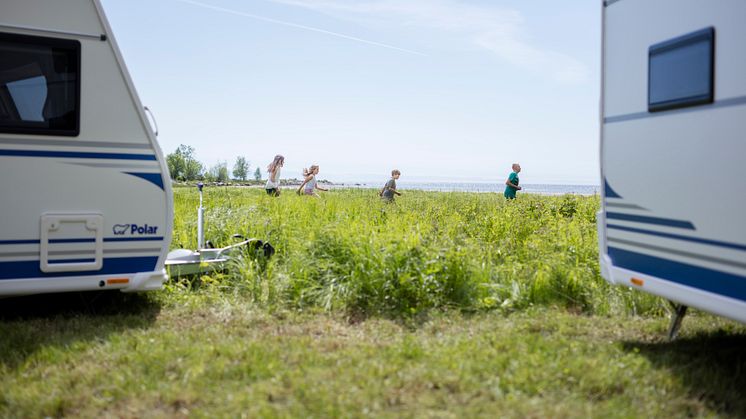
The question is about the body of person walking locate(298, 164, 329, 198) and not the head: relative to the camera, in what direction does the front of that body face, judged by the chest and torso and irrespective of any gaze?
to the viewer's right

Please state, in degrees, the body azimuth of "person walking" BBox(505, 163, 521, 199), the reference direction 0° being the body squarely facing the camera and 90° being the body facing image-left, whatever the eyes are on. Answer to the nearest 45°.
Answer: approximately 270°

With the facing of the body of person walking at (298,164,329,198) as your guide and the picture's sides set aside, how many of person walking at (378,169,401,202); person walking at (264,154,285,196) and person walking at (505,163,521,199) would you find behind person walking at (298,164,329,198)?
1

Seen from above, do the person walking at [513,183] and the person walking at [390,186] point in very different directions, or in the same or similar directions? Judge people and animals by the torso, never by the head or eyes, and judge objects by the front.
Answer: same or similar directions

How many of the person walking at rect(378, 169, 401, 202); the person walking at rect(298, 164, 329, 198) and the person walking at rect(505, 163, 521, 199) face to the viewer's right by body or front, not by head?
3

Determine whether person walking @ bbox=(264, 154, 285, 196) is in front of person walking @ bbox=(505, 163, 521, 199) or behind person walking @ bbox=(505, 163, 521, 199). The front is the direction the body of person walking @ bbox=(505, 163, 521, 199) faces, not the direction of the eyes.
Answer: behind

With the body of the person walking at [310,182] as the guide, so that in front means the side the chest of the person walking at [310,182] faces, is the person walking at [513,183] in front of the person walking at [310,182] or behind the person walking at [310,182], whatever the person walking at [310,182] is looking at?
in front

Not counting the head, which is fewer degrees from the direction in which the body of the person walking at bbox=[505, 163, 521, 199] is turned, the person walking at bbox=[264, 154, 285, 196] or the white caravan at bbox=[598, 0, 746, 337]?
the white caravan

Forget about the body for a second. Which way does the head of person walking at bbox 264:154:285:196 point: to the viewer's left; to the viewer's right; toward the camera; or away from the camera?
to the viewer's right

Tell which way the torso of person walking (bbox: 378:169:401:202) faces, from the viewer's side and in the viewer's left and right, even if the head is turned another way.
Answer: facing to the right of the viewer
